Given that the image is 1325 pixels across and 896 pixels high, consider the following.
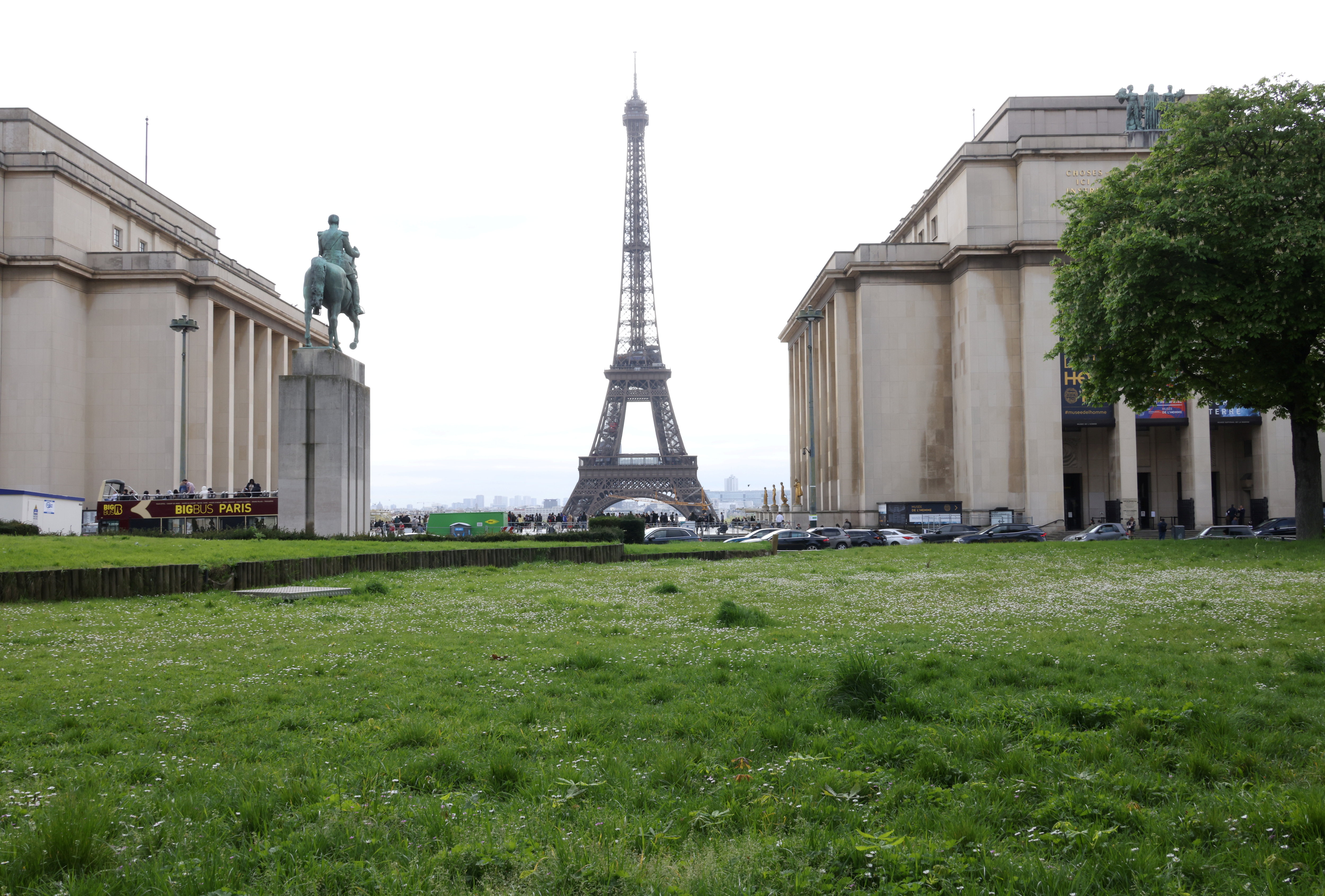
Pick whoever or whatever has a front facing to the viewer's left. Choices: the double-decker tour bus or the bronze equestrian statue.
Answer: the double-decker tour bus

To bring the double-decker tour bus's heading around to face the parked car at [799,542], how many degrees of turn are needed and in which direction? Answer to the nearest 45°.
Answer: approximately 180°

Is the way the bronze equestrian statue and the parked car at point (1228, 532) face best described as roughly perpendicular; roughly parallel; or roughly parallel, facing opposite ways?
roughly perpendicular

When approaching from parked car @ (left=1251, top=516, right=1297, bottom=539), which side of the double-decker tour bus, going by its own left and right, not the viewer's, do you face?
back

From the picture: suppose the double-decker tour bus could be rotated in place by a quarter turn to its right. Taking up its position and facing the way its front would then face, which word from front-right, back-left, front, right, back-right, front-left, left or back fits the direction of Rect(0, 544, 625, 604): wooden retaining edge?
back

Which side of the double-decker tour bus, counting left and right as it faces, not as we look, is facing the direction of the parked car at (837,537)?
back

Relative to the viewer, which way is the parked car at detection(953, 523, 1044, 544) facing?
to the viewer's left

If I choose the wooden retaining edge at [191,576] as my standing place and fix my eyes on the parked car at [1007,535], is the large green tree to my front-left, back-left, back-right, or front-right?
front-right

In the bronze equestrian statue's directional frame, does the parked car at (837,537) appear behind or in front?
in front

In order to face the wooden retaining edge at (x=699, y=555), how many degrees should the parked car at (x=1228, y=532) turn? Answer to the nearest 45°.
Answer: approximately 45° to its left

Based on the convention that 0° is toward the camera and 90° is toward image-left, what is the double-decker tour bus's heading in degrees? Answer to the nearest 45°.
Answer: approximately 90°

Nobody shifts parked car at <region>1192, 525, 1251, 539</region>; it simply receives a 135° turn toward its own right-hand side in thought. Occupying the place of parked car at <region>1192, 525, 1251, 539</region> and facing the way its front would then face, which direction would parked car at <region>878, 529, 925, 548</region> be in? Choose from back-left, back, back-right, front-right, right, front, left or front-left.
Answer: back-left
